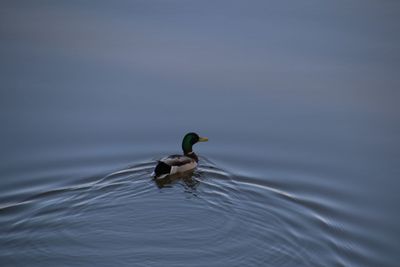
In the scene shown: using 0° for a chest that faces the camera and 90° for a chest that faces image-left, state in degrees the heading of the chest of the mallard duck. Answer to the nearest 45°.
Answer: approximately 225°
